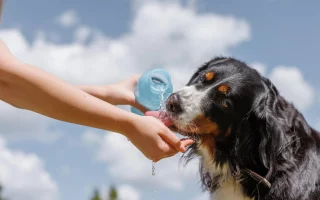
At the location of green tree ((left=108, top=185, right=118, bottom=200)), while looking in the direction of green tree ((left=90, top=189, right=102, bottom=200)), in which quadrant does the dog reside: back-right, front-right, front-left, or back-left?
back-left

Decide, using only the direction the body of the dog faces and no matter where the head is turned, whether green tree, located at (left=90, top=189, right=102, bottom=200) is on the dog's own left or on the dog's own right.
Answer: on the dog's own right

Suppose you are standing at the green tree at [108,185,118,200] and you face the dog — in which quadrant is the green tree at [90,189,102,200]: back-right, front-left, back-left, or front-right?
back-right

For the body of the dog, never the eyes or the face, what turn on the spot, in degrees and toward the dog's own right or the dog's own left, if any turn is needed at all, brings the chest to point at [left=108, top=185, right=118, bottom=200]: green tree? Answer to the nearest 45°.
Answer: approximately 135° to the dog's own right

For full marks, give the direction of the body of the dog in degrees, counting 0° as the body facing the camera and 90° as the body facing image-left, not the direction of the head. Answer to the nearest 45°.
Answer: approximately 45°
